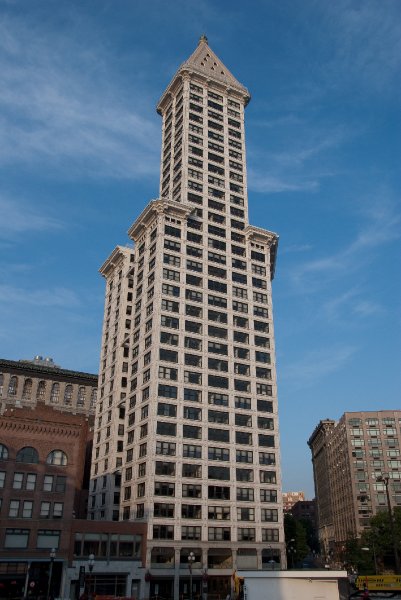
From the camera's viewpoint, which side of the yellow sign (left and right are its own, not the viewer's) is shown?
front
